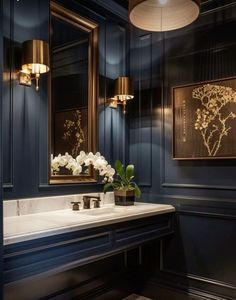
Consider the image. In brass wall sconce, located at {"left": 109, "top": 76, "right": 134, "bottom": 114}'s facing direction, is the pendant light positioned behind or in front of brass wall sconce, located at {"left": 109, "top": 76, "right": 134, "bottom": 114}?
in front
